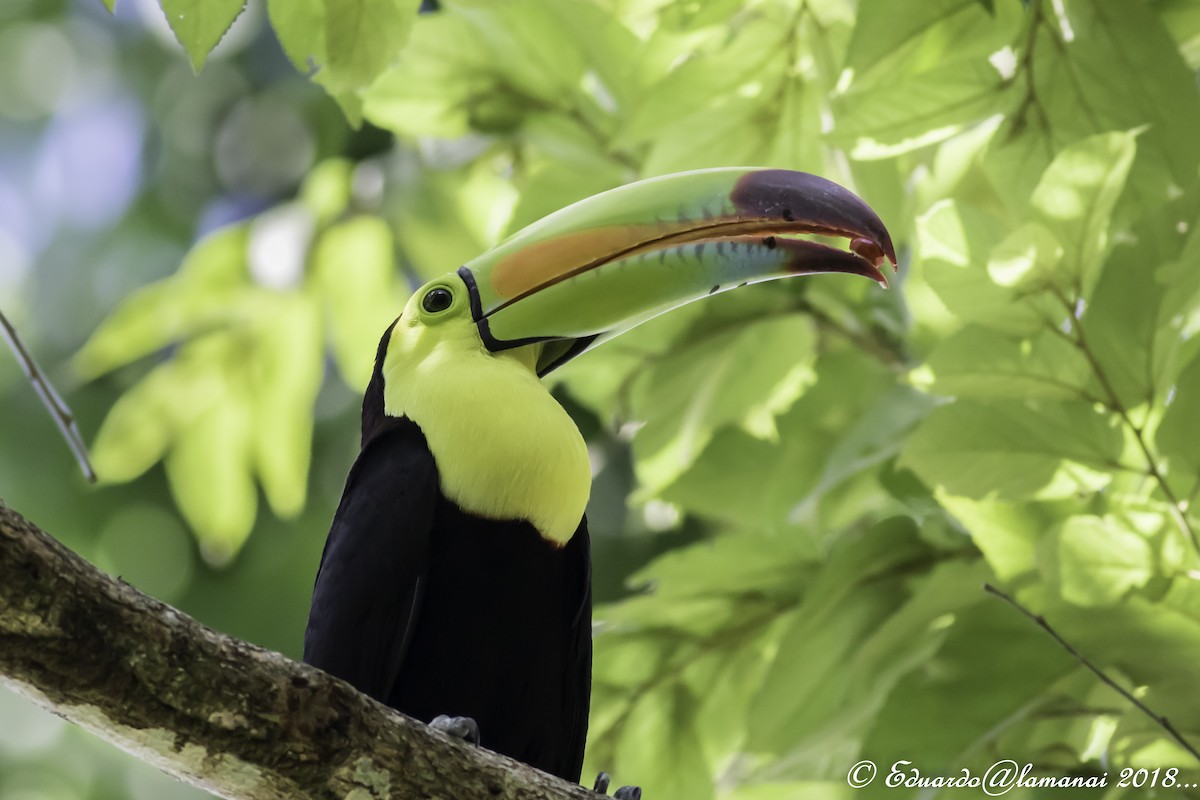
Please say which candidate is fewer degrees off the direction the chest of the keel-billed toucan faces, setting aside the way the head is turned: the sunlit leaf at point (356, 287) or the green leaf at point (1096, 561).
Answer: the green leaf

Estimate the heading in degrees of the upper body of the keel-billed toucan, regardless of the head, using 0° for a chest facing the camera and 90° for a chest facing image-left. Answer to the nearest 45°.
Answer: approximately 315°

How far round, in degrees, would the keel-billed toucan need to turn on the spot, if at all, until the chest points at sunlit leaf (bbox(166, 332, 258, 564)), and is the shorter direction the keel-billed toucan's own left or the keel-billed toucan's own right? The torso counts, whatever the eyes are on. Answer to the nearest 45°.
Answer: approximately 180°

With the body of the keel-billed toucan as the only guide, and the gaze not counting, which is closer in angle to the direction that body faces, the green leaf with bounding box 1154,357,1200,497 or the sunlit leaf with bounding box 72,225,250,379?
the green leaf
